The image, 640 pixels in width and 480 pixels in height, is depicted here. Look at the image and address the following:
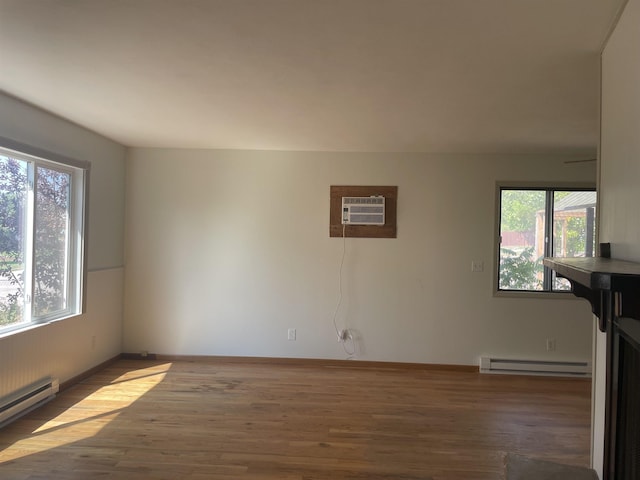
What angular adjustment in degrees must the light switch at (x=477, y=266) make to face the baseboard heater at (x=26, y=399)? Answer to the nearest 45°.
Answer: approximately 45° to its right

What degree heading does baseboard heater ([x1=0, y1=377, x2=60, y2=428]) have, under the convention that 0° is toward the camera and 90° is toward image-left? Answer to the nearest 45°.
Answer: approximately 315°

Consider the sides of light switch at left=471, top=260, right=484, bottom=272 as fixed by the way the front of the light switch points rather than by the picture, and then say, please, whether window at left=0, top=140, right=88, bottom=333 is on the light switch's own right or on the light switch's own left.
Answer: on the light switch's own right

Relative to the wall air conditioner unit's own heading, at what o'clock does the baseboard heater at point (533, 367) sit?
The baseboard heater is roughly at 9 o'clock from the wall air conditioner unit.

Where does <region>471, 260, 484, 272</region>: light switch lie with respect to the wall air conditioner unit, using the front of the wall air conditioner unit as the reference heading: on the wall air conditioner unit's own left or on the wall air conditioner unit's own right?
on the wall air conditioner unit's own left

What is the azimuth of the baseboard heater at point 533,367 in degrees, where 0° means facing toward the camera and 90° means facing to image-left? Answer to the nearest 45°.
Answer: approximately 0°

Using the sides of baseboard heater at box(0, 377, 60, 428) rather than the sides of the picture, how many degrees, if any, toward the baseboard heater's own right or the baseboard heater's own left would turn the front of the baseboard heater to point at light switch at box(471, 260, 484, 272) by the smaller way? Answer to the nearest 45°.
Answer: approximately 45° to the baseboard heater's own left

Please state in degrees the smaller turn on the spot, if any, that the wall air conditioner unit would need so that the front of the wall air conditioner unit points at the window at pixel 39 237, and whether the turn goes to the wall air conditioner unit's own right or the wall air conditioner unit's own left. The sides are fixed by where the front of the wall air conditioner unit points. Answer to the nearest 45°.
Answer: approximately 45° to the wall air conditioner unit's own right
